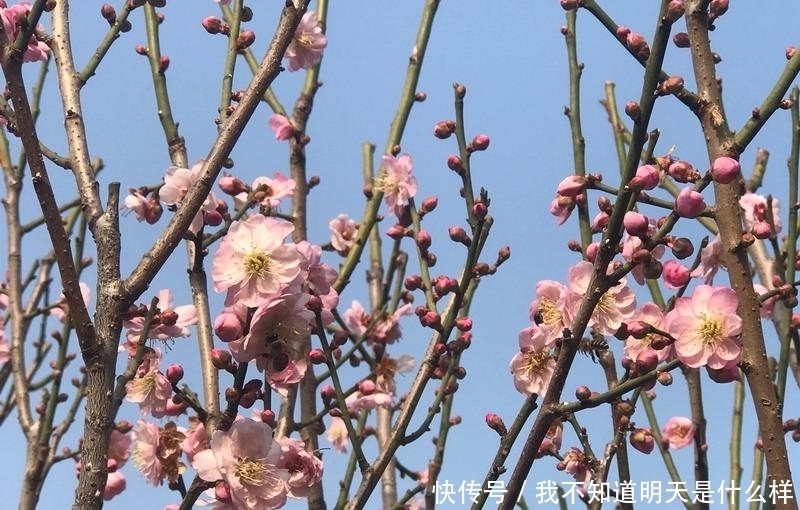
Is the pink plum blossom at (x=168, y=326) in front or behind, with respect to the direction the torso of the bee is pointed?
in front

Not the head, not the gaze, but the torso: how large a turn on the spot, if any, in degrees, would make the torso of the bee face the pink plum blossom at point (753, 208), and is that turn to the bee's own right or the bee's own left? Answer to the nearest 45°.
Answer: approximately 135° to the bee's own right

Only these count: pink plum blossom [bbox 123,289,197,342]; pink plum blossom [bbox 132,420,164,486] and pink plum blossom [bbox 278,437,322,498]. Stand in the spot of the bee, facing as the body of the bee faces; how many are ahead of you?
3

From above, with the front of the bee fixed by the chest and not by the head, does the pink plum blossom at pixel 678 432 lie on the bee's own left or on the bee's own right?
on the bee's own right

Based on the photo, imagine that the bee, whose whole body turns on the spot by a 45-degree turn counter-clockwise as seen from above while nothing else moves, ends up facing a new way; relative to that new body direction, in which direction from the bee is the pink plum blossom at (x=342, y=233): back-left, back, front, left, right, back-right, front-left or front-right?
right

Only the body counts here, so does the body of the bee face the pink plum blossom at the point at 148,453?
yes

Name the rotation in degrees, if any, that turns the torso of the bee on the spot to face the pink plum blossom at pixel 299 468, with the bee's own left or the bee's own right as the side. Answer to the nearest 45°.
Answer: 0° — it already faces it

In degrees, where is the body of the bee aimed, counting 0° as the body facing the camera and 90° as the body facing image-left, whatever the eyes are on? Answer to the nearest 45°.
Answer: approximately 90°
